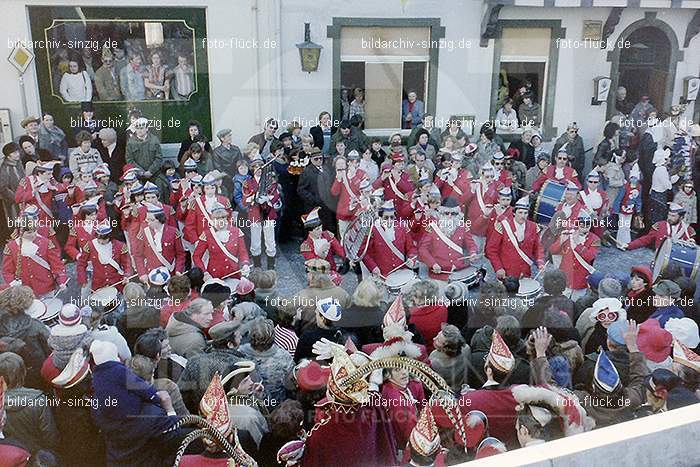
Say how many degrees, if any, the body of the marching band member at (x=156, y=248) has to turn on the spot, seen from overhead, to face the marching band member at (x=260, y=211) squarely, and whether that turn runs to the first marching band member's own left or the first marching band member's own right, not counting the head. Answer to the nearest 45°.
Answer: approximately 135° to the first marching band member's own left

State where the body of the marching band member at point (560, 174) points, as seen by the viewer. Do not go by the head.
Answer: toward the camera

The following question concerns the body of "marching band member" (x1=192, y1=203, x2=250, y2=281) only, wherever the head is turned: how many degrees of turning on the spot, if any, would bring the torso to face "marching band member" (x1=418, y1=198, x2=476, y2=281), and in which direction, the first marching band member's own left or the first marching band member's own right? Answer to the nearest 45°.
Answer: approximately 90° to the first marching band member's own left

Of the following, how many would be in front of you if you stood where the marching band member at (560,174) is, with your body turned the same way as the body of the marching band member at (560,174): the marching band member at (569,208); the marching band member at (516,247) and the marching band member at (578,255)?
3

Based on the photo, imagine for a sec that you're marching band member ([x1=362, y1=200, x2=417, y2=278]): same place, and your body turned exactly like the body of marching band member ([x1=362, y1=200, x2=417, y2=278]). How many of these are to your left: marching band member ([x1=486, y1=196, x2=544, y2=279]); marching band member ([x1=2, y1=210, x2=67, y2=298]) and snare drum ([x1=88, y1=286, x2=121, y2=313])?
1

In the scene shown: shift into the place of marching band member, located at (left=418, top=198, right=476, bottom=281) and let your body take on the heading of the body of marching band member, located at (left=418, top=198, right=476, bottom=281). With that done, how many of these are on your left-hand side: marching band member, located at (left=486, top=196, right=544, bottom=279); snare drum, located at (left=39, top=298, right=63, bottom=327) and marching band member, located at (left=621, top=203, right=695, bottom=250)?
2

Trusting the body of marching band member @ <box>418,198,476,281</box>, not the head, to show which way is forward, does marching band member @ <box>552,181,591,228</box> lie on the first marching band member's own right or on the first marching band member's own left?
on the first marching band member's own left

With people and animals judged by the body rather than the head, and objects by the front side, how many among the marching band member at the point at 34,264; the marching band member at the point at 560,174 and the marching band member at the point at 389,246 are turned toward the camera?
3

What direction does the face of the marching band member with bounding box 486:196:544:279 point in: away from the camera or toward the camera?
toward the camera

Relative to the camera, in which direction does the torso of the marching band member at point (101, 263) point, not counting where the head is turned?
toward the camera

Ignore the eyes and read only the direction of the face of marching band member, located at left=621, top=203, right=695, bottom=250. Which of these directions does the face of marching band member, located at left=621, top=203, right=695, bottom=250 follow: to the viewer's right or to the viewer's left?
to the viewer's left

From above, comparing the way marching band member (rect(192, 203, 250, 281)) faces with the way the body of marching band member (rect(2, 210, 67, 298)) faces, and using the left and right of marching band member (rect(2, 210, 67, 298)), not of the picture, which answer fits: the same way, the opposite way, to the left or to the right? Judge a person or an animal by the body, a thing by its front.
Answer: the same way

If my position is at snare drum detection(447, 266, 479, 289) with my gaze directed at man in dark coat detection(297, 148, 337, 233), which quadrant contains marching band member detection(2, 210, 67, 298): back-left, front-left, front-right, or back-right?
front-left

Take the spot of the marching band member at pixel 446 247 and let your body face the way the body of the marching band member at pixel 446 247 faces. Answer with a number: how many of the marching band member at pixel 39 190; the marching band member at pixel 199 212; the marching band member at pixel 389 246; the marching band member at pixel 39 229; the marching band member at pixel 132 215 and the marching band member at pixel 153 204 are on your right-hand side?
6

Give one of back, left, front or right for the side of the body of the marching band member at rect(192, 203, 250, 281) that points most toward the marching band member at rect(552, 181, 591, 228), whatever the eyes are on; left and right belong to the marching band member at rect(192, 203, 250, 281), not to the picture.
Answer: left

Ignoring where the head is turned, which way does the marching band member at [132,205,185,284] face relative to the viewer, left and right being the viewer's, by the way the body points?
facing the viewer

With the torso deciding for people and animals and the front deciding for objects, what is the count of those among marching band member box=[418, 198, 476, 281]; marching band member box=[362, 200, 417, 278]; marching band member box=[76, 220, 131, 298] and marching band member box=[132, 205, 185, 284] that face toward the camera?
4
